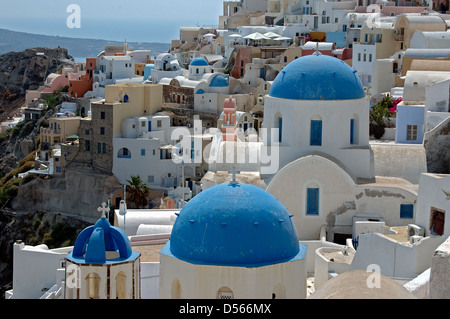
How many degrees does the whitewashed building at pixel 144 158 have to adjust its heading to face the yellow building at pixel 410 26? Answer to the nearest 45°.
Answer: approximately 90° to its left

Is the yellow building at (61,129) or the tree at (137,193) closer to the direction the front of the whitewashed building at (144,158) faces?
the tree

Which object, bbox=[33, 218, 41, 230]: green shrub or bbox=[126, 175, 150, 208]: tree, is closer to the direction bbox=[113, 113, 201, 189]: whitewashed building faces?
the tree

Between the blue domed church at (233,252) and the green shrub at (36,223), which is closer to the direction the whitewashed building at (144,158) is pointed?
the blue domed church

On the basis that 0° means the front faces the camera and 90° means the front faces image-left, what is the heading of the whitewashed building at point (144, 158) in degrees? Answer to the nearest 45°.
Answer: approximately 0°

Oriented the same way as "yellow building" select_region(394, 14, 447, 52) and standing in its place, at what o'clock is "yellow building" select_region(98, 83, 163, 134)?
"yellow building" select_region(98, 83, 163, 134) is roughly at 1 o'clock from "yellow building" select_region(394, 14, 447, 52).

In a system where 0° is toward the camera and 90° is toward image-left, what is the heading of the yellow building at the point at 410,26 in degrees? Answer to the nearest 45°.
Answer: approximately 45°

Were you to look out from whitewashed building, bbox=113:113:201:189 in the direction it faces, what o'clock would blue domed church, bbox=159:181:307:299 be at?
The blue domed church is roughly at 12 o'clock from the whitewashed building.
